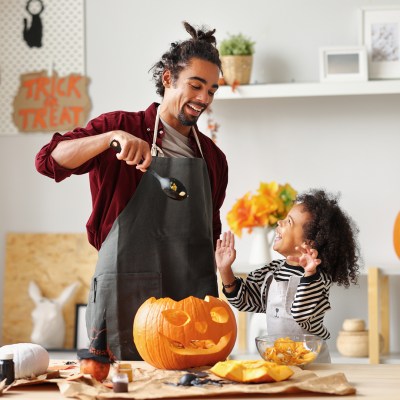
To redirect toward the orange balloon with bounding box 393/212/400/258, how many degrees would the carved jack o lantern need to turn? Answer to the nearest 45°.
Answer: approximately 90° to its left

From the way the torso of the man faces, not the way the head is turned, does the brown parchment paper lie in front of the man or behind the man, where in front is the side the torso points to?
in front

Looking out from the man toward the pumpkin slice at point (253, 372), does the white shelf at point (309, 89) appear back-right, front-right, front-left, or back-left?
back-left

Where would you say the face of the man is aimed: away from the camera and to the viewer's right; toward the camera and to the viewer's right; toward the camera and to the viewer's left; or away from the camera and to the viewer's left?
toward the camera and to the viewer's right

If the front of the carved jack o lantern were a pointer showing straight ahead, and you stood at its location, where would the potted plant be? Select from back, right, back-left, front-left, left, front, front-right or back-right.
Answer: back-left

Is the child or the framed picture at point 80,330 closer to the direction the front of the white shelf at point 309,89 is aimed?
the child

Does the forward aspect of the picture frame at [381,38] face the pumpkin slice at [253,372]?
yes

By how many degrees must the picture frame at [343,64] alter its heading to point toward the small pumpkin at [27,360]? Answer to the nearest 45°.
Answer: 0° — it already faces it

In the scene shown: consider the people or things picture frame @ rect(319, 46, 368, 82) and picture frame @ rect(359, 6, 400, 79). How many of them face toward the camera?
2
